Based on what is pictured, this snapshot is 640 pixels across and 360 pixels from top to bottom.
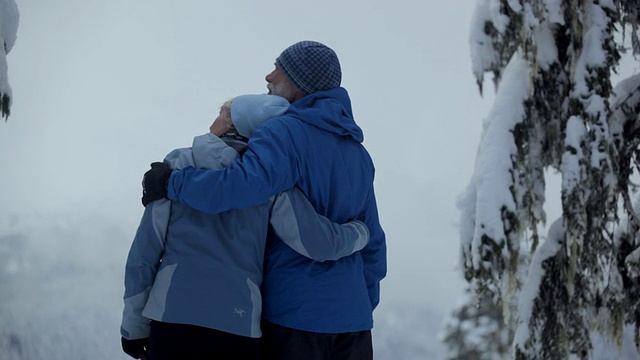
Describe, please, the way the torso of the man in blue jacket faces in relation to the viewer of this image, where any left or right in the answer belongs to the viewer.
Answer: facing away from the viewer and to the left of the viewer

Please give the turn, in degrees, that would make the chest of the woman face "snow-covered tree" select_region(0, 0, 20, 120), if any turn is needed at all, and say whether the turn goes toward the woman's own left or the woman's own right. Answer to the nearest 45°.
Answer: approximately 45° to the woman's own left

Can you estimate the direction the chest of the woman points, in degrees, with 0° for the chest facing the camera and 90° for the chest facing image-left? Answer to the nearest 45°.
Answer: approximately 180°

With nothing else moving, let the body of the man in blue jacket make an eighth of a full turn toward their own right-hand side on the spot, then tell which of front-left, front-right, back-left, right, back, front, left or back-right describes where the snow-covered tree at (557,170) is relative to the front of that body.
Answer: front-right
